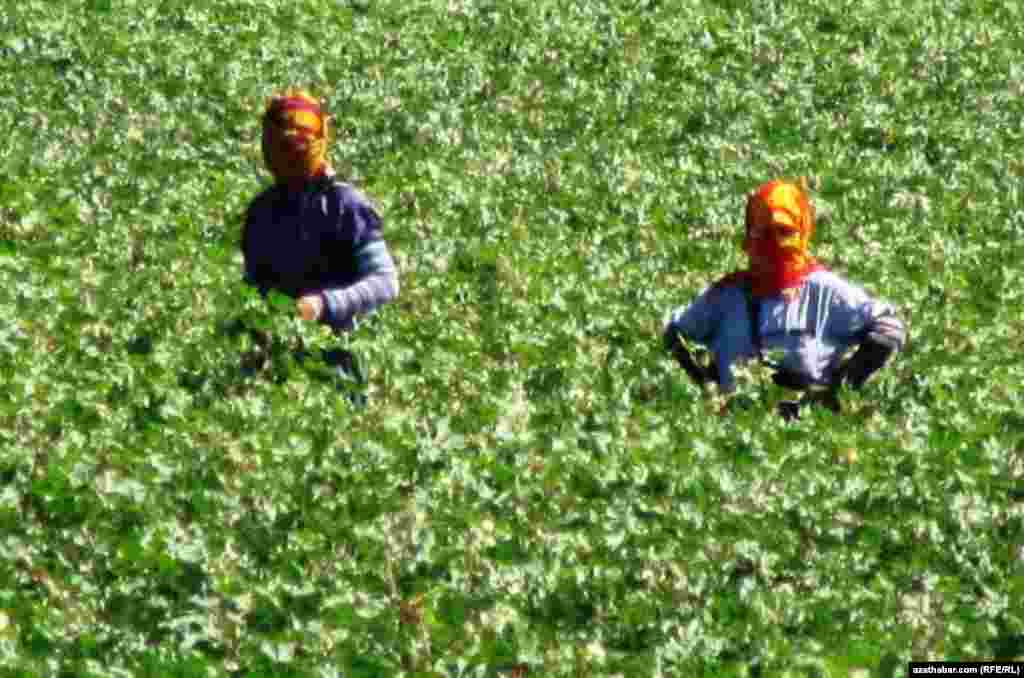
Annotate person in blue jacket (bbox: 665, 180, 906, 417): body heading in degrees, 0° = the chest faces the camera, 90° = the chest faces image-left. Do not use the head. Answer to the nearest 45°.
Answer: approximately 0°

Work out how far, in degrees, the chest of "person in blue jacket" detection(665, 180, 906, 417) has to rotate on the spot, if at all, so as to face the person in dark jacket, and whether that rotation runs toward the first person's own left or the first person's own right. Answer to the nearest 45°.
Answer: approximately 90° to the first person's own right
